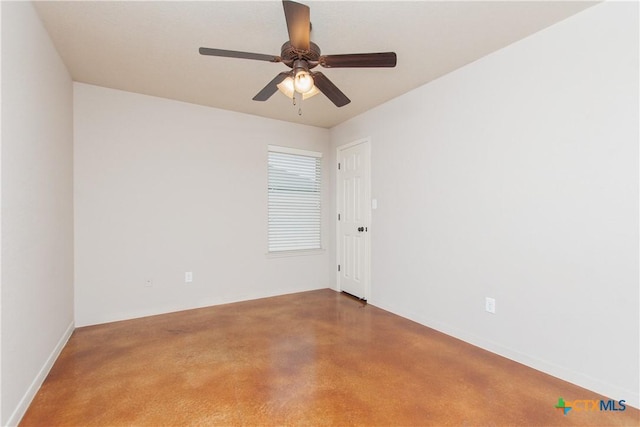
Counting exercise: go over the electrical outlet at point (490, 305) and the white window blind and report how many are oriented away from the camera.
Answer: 0

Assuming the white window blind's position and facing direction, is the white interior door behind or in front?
in front

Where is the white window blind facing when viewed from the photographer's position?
facing the viewer and to the right of the viewer

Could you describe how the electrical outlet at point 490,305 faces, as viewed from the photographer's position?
facing the viewer and to the left of the viewer

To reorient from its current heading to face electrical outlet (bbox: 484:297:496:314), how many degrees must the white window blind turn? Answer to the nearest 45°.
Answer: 0° — it already faces it

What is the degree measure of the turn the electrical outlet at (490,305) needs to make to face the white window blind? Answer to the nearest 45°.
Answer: approximately 45° to its right

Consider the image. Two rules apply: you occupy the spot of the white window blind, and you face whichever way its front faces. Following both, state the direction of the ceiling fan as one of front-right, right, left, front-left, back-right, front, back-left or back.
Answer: front-right
